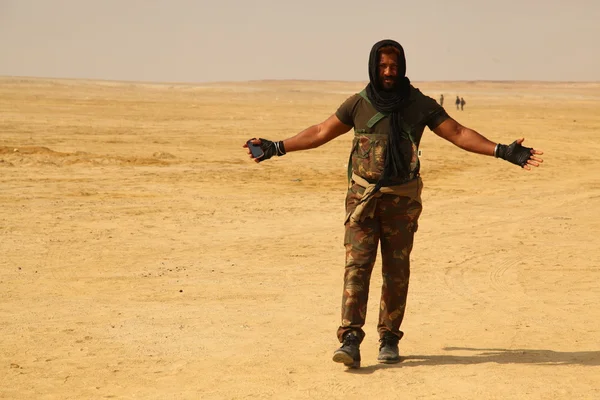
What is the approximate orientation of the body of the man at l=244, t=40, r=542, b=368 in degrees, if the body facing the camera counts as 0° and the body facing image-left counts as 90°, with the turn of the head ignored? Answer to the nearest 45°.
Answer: approximately 0°
